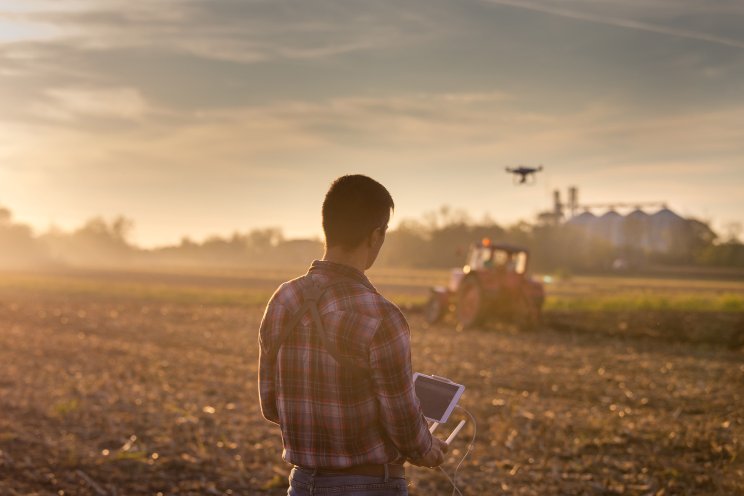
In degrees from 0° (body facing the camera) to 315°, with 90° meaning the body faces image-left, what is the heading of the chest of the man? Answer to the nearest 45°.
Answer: approximately 225°

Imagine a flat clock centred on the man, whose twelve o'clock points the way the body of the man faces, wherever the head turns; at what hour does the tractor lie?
The tractor is roughly at 11 o'clock from the man.

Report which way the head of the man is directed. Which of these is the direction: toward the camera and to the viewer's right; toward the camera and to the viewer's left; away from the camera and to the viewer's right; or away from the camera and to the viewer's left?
away from the camera and to the viewer's right

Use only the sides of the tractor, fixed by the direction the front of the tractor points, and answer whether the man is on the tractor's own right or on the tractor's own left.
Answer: on the tractor's own left
